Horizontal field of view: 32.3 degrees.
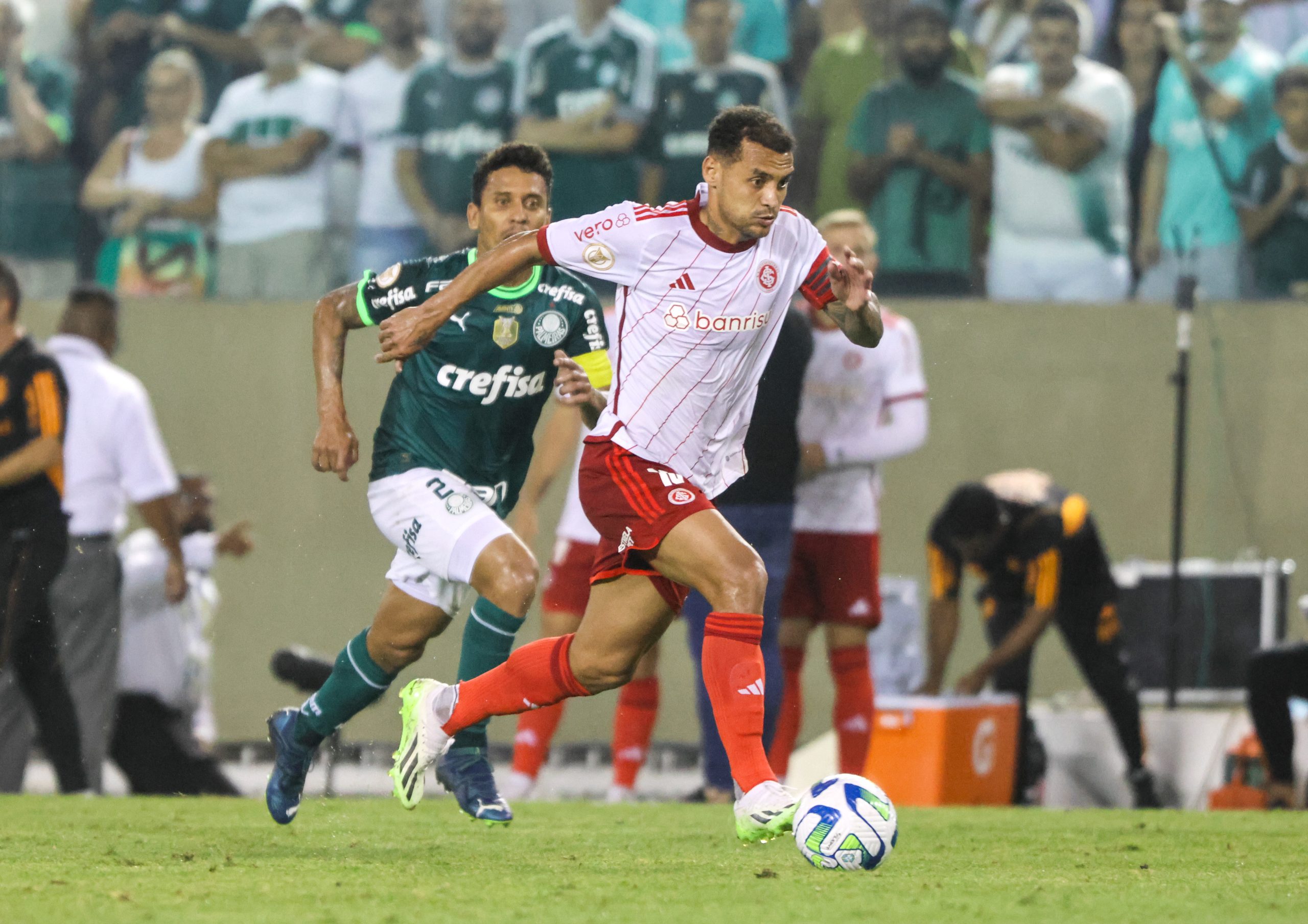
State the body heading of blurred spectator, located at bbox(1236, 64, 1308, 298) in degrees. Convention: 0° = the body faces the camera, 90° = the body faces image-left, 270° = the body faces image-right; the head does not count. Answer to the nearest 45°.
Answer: approximately 0°

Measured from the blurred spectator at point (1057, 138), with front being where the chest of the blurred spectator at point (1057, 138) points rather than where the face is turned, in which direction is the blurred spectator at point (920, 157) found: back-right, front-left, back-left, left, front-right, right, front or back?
right

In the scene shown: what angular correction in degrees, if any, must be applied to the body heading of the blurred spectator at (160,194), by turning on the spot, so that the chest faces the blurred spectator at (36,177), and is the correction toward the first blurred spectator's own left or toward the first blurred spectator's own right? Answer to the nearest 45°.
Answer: approximately 90° to the first blurred spectator's own right

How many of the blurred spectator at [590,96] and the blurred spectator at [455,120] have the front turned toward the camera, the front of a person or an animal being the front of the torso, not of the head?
2

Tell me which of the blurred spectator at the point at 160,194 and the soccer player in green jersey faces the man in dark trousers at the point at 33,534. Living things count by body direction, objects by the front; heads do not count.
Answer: the blurred spectator

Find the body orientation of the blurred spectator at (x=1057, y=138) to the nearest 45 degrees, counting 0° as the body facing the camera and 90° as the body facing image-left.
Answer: approximately 0°

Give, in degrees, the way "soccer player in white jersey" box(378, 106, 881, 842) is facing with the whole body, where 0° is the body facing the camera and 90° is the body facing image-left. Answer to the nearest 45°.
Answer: approximately 315°

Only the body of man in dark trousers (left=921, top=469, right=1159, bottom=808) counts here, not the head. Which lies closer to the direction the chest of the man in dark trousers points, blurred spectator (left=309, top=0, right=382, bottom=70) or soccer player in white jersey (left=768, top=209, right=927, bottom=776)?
the soccer player in white jersey

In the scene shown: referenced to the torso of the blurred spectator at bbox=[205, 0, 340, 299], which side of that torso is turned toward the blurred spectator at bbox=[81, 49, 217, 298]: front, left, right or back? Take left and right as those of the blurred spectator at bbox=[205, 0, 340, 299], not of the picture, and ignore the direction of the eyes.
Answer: right

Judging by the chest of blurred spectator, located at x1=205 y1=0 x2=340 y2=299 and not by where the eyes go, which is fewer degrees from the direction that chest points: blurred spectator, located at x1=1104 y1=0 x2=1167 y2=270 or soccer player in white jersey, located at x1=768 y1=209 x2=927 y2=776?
the soccer player in white jersey
